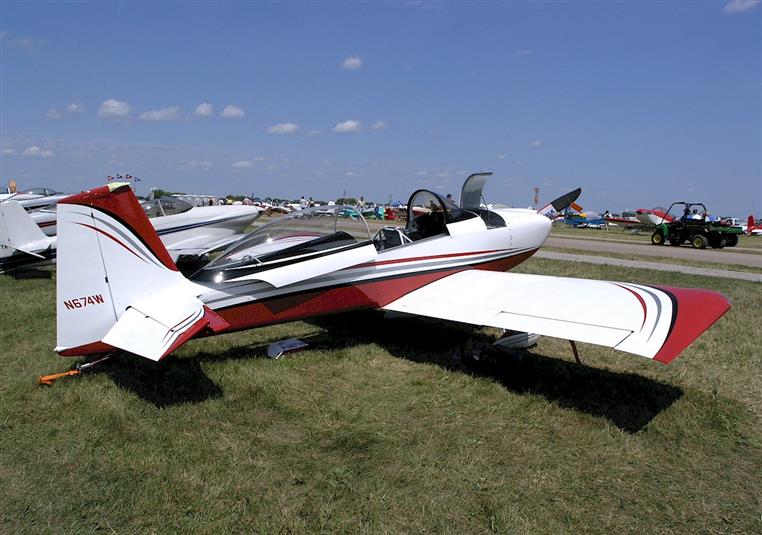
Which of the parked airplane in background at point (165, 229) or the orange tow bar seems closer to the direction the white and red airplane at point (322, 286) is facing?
the parked airplane in background

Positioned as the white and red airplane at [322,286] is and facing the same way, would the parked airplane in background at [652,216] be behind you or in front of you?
in front

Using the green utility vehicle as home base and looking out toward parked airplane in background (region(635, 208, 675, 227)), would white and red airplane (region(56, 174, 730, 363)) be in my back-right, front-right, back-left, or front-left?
back-left

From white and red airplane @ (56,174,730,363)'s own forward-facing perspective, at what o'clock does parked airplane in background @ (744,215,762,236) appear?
The parked airplane in background is roughly at 12 o'clock from the white and red airplane.

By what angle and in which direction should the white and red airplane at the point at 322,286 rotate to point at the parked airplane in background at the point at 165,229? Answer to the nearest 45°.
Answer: approximately 90° to its left

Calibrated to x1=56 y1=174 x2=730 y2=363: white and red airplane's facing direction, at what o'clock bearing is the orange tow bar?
The orange tow bar is roughly at 7 o'clock from the white and red airplane.

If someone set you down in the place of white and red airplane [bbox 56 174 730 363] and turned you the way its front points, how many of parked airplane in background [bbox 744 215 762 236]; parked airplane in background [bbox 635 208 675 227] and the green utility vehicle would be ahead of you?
3

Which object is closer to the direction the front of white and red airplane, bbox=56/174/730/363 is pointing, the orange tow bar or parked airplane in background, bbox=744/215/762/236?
the parked airplane in background

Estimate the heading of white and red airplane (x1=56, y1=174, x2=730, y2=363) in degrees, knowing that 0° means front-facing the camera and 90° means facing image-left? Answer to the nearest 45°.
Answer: approximately 225°

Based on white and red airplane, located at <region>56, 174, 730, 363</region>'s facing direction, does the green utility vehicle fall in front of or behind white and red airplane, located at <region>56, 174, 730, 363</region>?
in front
